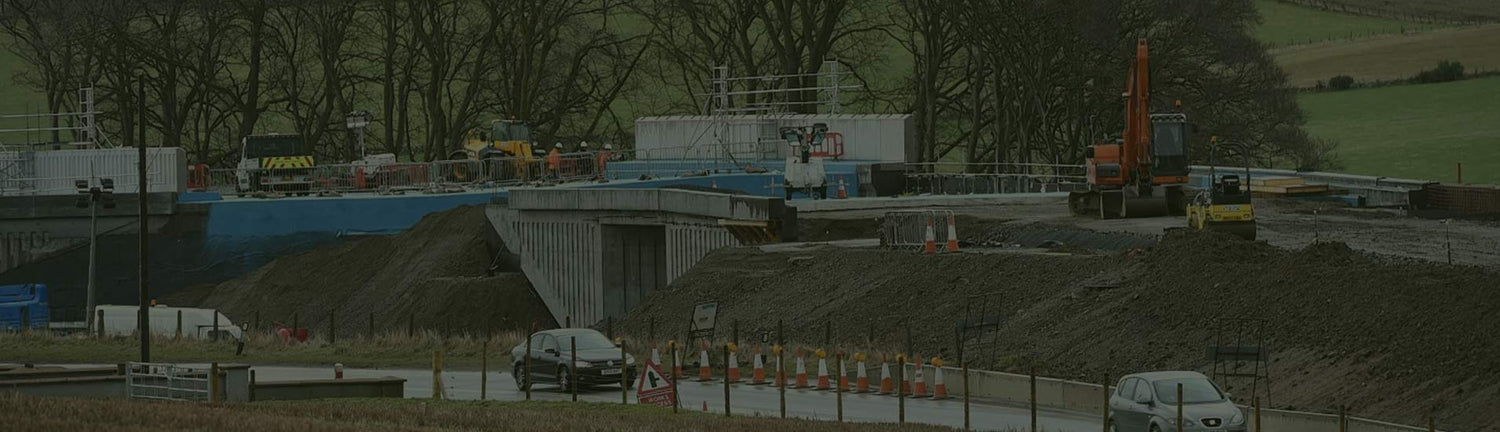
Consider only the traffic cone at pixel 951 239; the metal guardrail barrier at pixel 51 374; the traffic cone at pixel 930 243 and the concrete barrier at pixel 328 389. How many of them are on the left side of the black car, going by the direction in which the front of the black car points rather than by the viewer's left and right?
2

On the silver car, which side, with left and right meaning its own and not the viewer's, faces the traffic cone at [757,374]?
back

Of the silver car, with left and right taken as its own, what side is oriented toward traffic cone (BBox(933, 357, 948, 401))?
back

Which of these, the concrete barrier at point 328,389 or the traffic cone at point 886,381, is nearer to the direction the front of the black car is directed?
the traffic cone

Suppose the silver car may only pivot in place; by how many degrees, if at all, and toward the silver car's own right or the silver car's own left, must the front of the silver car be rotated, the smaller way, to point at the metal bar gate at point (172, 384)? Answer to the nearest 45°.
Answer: approximately 135° to the silver car's own right

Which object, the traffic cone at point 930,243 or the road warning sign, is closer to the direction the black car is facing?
the road warning sign

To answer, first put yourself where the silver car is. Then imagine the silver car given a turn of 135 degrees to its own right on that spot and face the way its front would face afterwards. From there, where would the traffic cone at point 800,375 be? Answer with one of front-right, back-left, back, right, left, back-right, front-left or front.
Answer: front-right

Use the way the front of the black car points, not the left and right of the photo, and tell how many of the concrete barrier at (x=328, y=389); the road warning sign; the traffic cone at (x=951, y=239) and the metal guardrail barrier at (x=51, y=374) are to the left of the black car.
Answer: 1

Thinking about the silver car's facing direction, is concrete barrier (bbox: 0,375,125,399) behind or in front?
behind

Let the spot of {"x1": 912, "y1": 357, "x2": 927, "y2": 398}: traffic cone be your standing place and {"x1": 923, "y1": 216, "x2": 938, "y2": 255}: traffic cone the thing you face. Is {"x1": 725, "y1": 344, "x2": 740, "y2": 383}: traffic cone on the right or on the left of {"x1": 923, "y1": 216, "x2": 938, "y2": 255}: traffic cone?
left

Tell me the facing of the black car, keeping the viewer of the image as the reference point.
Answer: facing the viewer and to the right of the viewer
